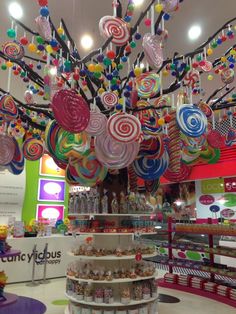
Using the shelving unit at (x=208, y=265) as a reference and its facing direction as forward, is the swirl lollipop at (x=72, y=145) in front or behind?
in front

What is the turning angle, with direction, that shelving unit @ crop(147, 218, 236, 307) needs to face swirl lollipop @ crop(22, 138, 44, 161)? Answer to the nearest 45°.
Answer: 0° — it already faces it

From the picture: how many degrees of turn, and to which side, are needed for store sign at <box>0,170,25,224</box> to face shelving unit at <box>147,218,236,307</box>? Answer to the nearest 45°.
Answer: approximately 45° to its left

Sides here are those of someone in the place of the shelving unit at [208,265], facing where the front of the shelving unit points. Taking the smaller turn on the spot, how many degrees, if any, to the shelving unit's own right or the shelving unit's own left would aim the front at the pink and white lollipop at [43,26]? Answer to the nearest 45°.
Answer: approximately 45° to the shelving unit's own left

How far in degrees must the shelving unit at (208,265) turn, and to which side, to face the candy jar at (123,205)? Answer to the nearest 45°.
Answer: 0° — it already faces it

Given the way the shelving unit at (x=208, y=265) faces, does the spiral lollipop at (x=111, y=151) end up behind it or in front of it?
in front

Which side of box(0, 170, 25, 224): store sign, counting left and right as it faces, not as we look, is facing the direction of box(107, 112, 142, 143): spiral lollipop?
front

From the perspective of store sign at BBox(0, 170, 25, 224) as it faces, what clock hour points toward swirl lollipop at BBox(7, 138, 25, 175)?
The swirl lollipop is roughly at 12 o'clock from the store sign.

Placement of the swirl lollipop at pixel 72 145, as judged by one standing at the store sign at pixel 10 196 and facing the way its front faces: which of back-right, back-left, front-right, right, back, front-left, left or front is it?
front

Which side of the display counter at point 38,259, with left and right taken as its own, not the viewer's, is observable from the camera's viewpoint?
front

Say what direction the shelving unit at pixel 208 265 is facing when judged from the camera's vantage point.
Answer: facing the viewer and to the left of the viewer

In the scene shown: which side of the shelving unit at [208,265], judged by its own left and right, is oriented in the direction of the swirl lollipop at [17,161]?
front
